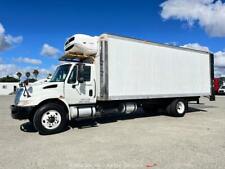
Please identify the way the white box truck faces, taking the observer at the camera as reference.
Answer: facing the viewer and to the left of the viewer
